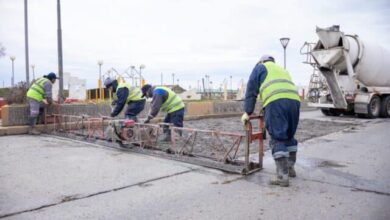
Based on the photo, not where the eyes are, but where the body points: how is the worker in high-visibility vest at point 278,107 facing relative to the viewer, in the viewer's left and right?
facing away from the viewer and to the left of the viewer

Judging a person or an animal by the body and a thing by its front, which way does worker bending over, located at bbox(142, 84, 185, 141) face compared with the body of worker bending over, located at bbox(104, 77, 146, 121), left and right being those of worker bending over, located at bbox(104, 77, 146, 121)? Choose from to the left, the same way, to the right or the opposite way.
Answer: the same way

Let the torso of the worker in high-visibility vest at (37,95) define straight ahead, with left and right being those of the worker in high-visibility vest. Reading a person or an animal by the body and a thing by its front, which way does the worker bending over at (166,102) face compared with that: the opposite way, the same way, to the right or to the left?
the opposite way

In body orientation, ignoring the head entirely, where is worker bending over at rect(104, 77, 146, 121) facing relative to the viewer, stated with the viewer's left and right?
facing to the left of the viewer

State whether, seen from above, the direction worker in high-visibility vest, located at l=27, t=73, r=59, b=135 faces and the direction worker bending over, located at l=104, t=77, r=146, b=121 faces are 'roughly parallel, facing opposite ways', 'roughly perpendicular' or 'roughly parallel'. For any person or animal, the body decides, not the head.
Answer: roughly parallel, facing opposite ways

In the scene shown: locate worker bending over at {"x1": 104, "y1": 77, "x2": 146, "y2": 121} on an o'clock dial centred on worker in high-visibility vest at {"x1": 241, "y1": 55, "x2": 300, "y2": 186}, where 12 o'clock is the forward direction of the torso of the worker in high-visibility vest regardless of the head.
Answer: The worker bending over is roughly at 12 o'clock from the worker in high-visibility vest.

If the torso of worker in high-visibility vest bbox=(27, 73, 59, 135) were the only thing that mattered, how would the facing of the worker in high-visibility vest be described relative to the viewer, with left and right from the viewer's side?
facing to the right of the viewer

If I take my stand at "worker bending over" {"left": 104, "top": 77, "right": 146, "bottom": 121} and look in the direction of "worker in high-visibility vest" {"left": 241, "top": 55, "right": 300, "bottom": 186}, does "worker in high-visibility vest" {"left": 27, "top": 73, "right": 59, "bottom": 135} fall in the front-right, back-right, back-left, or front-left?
back-right

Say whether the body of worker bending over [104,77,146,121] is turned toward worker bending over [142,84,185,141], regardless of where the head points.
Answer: no

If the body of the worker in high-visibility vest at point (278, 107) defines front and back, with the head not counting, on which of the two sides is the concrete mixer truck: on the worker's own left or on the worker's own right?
on the worker's own right

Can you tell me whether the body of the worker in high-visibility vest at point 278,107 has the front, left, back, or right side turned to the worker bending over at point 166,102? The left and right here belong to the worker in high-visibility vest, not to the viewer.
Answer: front

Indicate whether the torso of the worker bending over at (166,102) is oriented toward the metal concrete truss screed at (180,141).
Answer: no

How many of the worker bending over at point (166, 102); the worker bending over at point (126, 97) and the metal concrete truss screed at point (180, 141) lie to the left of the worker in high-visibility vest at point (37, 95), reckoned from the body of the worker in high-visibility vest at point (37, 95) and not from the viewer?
0

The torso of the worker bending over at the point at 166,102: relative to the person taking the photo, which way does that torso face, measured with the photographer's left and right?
facing to the left of the viewer
